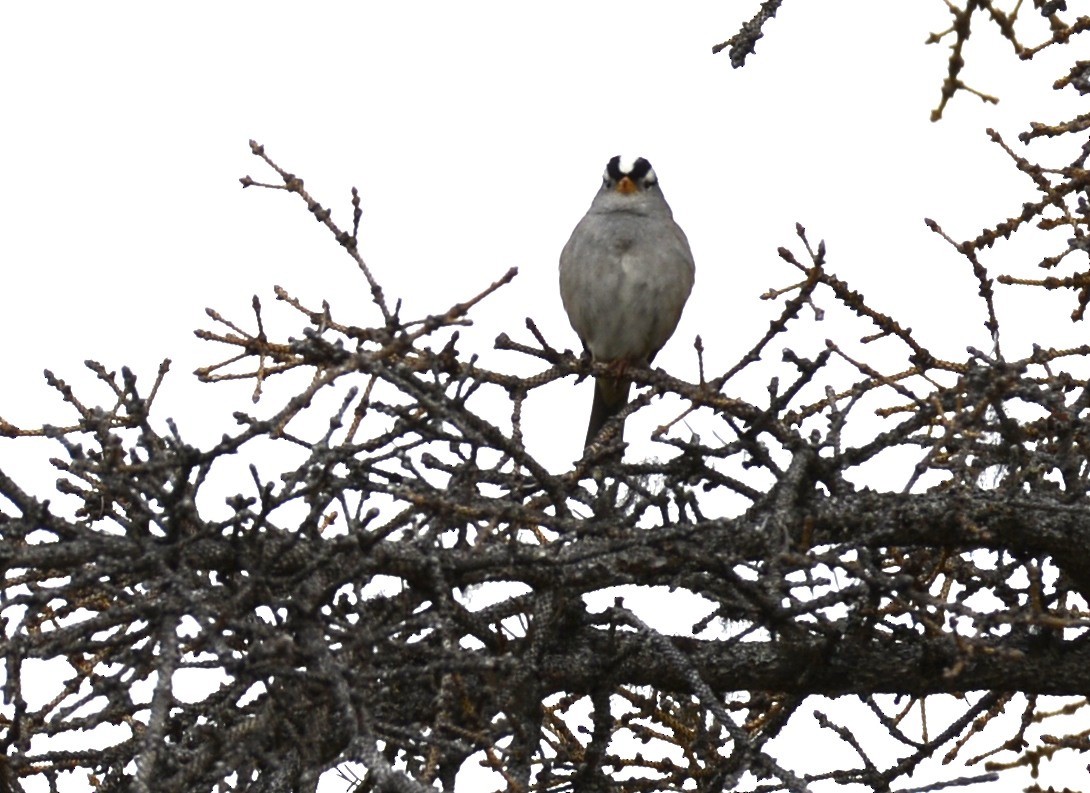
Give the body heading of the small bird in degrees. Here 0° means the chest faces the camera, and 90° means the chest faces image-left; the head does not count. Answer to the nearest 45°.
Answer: approximately 0°
